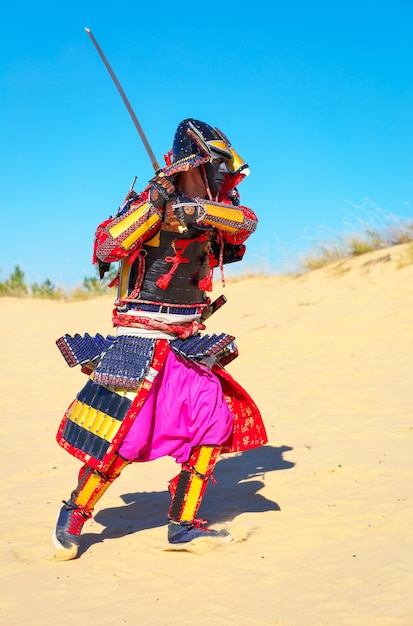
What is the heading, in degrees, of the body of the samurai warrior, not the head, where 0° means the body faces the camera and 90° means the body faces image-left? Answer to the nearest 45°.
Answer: approximately 315°
